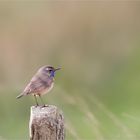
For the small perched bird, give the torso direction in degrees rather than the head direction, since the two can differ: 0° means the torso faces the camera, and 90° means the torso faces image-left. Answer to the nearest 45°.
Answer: approximately 270°
